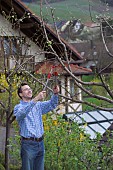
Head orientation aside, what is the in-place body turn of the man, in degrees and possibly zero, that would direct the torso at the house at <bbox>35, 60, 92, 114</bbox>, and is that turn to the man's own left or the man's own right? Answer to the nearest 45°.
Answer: approximately 135° to the man's own left

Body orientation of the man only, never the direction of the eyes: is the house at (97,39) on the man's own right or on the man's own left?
on the man's own left

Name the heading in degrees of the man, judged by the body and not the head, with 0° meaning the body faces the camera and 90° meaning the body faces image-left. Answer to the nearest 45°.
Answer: approximately 315°
